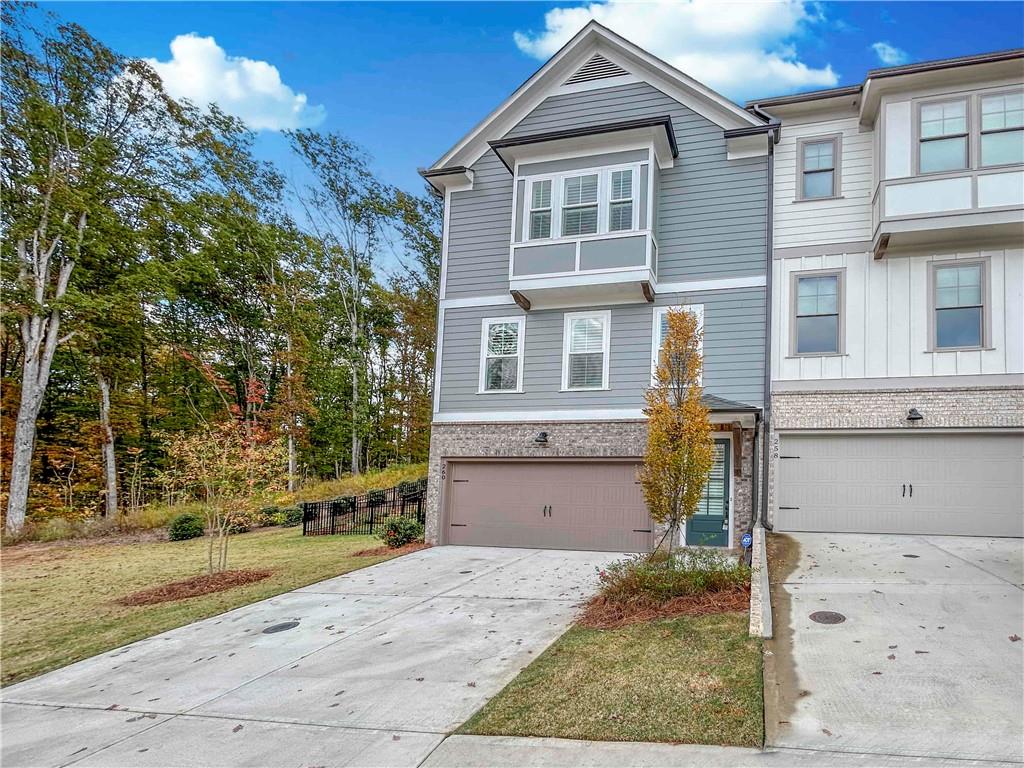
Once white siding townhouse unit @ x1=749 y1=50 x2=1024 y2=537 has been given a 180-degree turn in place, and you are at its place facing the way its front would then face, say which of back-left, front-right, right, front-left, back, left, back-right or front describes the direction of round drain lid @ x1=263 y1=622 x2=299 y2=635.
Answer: back-left

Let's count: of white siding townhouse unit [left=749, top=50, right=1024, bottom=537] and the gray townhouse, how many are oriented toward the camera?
2

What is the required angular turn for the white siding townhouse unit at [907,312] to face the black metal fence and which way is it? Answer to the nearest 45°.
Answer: approximately 90° to its right

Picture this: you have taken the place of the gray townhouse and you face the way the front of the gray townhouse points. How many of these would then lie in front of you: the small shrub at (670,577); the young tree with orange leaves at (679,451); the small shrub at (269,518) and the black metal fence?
2

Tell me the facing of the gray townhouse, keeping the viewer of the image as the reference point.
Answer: facing the viewer

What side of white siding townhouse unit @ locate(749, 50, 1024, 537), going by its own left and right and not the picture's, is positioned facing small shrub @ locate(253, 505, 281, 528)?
right

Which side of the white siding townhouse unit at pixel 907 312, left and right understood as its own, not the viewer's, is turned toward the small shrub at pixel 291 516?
right

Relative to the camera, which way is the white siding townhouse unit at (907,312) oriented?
toward the camera

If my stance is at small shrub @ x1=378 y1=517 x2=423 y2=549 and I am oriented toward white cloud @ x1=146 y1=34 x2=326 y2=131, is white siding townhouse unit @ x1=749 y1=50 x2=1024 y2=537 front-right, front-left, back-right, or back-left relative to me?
back-right

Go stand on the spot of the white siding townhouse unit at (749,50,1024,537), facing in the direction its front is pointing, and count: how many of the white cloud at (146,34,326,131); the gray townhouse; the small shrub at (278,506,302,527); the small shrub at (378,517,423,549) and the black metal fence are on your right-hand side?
5

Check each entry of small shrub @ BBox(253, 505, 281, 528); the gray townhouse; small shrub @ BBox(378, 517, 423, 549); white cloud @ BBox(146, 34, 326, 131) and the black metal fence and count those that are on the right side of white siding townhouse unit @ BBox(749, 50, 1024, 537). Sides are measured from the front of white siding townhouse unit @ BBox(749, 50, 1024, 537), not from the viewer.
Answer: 5

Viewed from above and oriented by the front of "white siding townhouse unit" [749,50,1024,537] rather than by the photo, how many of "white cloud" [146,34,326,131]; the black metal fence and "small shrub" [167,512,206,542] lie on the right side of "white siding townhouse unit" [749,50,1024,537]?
3

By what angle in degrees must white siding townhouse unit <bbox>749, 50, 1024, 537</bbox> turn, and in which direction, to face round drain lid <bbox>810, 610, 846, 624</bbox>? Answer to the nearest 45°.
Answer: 0° — it already faces it
